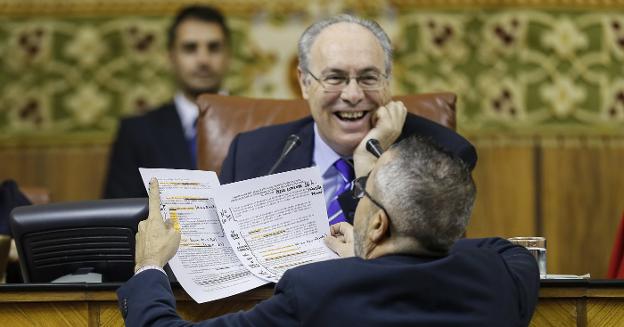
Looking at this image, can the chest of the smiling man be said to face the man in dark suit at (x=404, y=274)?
yes

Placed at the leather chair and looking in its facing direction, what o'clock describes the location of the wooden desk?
The wooden desk is roughly at 12 o'clock from the leather chair.

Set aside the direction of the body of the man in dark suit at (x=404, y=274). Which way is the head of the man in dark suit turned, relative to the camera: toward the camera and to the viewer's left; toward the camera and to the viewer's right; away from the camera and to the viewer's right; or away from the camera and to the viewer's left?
away from the camera and to the viewer's left

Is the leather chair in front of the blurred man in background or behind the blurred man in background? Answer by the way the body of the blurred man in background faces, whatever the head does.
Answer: in front
